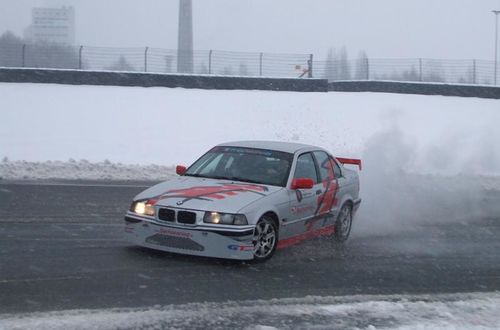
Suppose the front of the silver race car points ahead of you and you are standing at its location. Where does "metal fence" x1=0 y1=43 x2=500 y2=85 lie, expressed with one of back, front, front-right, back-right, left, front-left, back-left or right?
back-right

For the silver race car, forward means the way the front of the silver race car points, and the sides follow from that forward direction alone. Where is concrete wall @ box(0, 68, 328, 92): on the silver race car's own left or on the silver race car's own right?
on the silver race car's own right

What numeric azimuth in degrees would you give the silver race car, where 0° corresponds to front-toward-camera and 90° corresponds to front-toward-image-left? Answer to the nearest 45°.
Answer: approximately 45°

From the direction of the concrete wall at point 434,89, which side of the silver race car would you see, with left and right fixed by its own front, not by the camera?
back
